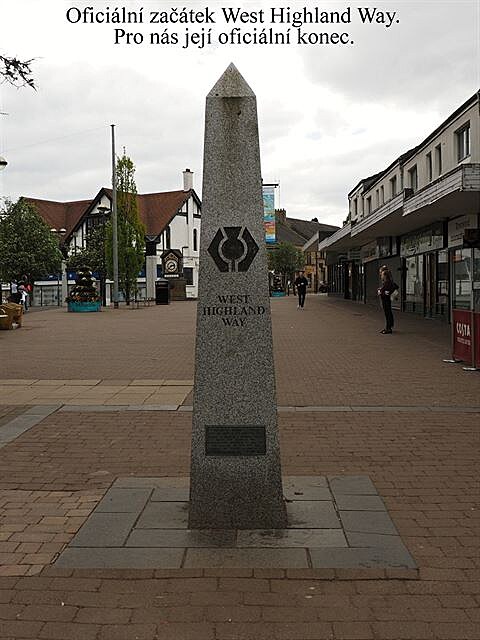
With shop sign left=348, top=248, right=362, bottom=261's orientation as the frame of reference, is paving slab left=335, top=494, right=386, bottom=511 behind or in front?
in front

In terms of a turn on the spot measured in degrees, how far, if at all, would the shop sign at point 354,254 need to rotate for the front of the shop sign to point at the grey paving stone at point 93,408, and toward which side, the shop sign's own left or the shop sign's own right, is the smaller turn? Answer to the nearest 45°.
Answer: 0° — it already faces it

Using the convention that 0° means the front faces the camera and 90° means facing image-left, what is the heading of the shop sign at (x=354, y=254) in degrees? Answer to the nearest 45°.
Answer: approximately 0°

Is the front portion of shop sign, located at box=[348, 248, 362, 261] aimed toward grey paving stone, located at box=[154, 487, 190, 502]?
yes

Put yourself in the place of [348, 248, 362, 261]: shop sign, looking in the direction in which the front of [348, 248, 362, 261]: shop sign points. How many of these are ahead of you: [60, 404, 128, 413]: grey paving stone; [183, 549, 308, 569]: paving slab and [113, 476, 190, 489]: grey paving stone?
3

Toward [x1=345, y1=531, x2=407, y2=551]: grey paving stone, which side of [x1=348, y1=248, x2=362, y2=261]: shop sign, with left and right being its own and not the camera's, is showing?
front

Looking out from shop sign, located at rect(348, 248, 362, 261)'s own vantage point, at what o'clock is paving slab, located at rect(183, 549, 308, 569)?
The paving slab is roughly at 12 o'clock from the shop sign.

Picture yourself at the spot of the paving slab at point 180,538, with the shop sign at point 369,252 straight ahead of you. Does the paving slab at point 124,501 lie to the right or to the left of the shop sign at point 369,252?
left
